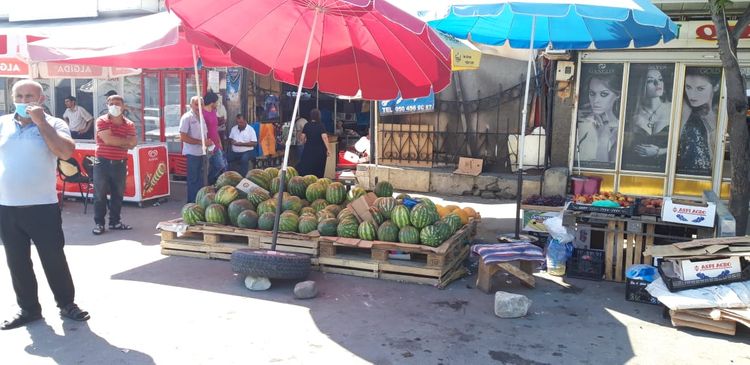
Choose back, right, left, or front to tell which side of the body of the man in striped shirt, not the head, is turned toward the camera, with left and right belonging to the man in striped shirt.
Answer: front

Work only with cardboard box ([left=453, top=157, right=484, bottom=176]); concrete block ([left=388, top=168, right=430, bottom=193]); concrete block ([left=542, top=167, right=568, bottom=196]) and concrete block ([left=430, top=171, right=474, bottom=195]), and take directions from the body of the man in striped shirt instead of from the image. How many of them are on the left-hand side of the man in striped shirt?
4

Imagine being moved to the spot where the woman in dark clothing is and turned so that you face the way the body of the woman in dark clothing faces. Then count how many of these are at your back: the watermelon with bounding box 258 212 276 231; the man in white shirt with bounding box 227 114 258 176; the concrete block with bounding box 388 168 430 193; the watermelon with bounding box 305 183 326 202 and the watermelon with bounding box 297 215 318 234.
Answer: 3

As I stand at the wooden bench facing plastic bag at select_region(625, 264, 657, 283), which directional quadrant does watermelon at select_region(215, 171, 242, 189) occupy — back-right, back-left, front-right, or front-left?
back-left

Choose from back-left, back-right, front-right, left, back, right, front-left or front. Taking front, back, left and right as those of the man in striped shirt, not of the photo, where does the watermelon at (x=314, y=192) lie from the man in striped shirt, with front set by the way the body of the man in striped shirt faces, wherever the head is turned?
front-left

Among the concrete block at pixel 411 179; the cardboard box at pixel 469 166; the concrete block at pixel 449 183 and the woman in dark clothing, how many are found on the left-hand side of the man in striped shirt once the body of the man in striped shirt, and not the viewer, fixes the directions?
4

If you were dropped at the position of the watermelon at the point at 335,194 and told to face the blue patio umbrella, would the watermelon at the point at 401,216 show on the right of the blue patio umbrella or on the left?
right

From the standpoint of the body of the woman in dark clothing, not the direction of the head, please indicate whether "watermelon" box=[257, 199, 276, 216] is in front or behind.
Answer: behind

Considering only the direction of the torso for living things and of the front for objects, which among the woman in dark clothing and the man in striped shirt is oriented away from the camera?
the woman in dark clothing

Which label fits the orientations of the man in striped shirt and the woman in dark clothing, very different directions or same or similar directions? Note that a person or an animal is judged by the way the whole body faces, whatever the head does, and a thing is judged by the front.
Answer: very different directions

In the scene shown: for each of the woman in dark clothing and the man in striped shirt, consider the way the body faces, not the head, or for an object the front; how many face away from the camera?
1

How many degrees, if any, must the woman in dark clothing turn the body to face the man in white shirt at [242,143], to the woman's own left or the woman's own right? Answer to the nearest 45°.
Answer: approximately 45° to the woman's own left

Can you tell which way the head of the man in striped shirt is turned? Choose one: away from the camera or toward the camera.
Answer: toward the camera

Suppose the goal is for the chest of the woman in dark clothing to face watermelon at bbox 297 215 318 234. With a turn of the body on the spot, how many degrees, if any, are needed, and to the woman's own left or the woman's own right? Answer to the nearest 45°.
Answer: approximately 180°

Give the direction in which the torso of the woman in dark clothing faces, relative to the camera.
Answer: away from the camera
